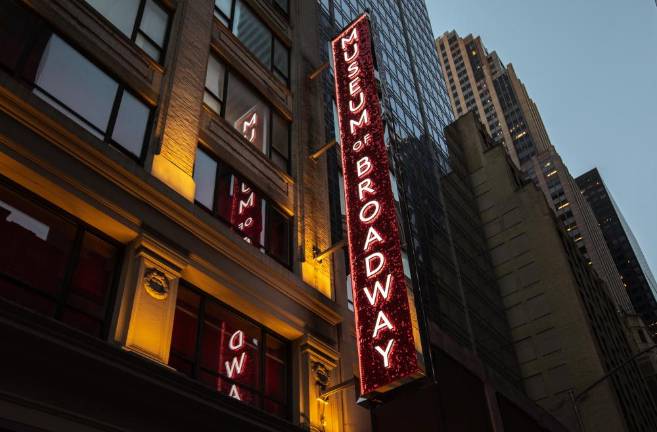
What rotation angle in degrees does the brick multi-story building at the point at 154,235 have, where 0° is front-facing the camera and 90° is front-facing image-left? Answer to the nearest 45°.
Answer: approximately 315°

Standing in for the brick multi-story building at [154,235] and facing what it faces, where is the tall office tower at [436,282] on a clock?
The tall office tower is roughly at 9 o'clock from the brick multi-story building.

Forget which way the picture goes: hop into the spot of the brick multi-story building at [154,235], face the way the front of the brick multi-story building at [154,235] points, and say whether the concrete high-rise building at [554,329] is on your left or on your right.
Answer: on your left
